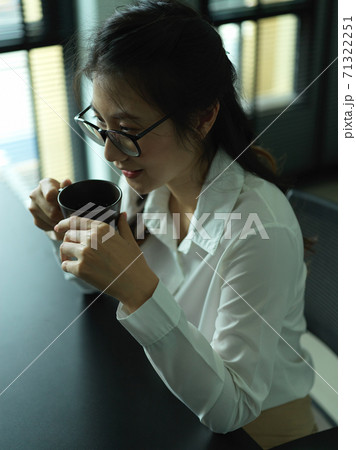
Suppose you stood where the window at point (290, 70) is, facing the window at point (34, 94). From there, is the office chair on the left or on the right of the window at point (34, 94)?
left

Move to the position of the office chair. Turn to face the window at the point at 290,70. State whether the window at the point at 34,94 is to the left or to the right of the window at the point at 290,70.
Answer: left

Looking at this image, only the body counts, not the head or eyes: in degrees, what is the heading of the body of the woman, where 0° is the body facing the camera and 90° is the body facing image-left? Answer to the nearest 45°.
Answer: approximately 45°

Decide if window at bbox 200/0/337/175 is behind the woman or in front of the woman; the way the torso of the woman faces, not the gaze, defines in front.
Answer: behind
